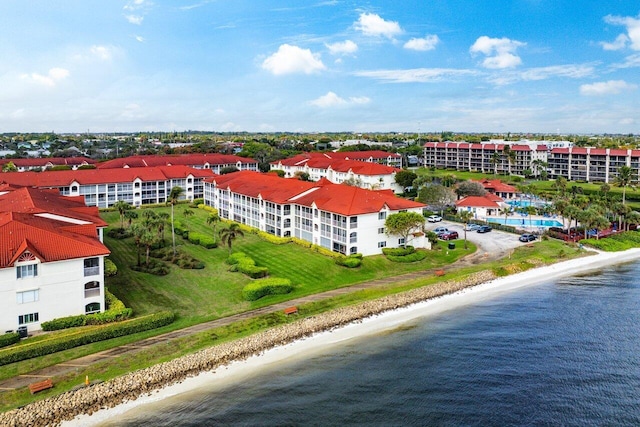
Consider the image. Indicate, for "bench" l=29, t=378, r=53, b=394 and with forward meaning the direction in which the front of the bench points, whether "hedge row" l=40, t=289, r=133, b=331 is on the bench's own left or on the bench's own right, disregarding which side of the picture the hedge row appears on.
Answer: on the bench's own left

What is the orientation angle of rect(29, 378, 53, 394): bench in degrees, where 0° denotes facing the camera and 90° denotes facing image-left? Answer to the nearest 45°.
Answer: approximately 315°

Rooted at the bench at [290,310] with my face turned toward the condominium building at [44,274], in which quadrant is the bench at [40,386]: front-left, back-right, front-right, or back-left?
front-left

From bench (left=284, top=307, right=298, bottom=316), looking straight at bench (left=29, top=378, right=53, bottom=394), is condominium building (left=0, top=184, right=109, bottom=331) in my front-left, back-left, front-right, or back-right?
front-right

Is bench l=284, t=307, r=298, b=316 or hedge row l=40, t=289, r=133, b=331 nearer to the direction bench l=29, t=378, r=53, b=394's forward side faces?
the bench

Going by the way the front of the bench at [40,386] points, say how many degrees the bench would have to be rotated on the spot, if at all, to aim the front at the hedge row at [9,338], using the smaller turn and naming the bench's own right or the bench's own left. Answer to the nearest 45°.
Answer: approximately 135° to the bench's own left

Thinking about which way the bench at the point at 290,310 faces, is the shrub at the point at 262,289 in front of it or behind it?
behind

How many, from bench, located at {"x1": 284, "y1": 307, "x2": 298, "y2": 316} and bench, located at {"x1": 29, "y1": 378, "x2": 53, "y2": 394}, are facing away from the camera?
0
